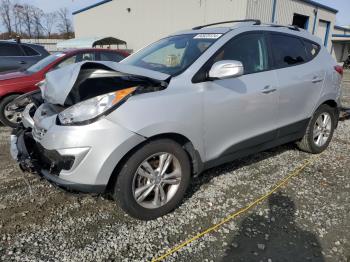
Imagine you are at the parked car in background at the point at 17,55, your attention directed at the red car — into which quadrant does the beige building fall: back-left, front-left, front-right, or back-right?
back-left

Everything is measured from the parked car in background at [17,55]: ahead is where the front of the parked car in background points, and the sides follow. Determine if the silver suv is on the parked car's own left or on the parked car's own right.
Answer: on the parked car's own left

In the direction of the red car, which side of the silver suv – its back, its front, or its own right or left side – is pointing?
right

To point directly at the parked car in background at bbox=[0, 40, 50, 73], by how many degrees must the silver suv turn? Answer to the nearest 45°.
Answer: approximately 90° to its right

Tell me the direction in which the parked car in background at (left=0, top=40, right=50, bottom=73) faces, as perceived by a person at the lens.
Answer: facing to the left of the viewer

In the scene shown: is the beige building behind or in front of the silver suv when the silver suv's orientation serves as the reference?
behind

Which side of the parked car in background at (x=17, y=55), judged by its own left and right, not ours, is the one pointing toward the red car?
left
